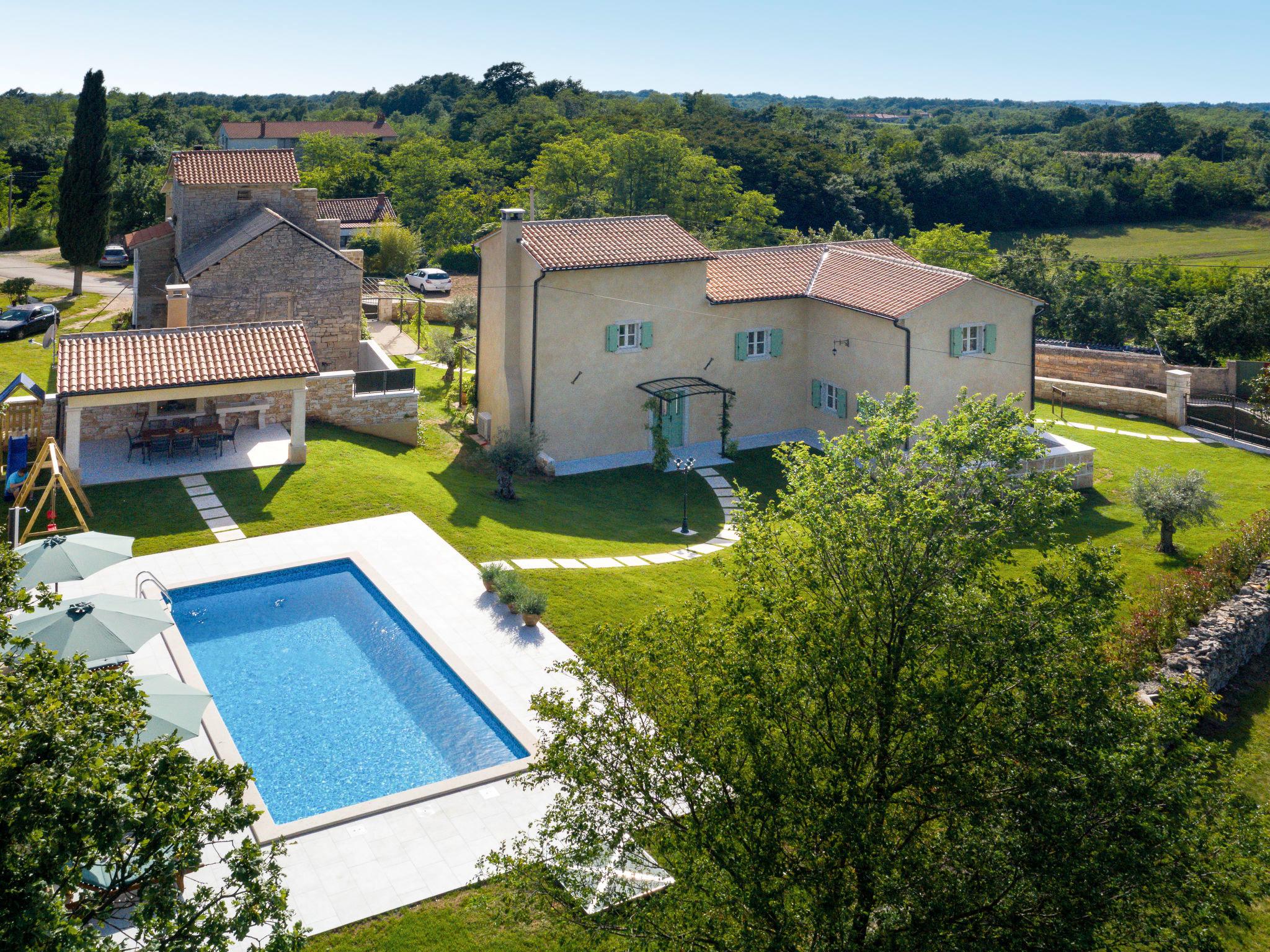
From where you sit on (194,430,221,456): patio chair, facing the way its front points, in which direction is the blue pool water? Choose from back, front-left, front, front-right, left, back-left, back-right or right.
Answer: back

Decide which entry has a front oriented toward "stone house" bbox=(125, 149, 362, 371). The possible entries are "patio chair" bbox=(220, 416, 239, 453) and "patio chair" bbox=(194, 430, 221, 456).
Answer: "patio chair" bbox=(194, 430, 221, 456)

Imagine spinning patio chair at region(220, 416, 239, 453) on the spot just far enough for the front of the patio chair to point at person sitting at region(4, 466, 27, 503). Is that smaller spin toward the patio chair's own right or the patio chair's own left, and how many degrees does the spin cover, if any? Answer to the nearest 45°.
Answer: approximately 45° to the patio chair's own left

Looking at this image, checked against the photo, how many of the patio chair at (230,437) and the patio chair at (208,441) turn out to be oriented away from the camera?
1

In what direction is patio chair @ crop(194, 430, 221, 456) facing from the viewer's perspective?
away from the camera

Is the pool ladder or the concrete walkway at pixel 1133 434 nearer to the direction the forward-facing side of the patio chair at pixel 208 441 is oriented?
the concrete walkway

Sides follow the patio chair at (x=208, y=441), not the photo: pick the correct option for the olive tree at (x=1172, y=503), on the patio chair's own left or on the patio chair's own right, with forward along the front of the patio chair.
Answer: on the patio chair's own right

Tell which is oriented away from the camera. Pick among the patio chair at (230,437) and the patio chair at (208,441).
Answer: the patio chair at (208,441)

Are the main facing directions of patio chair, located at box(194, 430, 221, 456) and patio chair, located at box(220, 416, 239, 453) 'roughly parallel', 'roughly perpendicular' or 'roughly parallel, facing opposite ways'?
roughly perpendicular

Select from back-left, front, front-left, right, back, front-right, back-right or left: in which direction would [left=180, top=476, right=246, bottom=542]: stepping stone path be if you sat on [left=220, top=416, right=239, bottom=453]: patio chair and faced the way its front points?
left

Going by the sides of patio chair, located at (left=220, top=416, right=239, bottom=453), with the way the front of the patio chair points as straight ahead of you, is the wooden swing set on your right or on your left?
on your left

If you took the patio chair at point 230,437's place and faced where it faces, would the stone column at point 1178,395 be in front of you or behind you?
behind

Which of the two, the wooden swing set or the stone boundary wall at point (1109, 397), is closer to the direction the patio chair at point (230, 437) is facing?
the wooden swing set

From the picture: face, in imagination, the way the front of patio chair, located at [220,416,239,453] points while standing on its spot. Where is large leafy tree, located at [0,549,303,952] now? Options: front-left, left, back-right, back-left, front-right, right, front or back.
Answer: left

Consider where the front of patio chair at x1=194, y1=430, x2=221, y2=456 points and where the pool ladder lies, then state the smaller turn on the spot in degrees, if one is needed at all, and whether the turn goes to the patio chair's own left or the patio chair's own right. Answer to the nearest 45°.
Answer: approximately 180°

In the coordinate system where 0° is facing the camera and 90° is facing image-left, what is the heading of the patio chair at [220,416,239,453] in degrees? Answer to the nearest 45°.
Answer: approximately 90°
